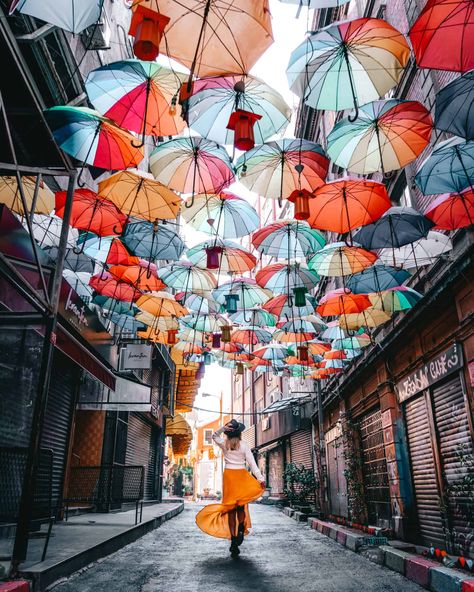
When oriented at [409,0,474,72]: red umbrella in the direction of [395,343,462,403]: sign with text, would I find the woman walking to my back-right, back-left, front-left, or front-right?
front-left

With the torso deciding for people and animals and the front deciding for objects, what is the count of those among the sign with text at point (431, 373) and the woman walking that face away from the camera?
1

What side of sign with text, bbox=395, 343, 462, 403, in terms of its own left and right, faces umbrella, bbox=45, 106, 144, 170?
front

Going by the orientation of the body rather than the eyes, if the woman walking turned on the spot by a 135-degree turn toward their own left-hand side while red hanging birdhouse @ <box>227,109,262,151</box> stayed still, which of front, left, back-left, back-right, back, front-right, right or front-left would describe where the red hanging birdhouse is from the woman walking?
front-left

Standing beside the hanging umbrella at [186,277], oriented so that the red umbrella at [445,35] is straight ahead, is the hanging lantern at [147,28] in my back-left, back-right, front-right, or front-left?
front-right

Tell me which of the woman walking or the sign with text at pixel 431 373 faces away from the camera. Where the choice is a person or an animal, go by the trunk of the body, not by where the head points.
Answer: the woman walking

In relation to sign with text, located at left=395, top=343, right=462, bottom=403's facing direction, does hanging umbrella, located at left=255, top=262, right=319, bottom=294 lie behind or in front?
in front

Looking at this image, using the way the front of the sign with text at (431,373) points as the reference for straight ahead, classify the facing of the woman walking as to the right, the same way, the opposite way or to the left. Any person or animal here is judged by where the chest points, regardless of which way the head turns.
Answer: to the right

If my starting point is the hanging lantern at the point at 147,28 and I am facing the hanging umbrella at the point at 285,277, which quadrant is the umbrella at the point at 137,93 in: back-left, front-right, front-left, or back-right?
front-left

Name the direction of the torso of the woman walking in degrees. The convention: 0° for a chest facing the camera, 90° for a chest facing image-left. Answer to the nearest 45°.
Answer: approximately 180°

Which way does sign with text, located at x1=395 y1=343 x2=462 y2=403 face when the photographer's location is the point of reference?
facing the viewer and to the left of the viewer

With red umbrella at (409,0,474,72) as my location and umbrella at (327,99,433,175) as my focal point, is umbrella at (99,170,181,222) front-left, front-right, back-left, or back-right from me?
front-left

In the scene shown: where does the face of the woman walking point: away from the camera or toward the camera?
away from the camera
